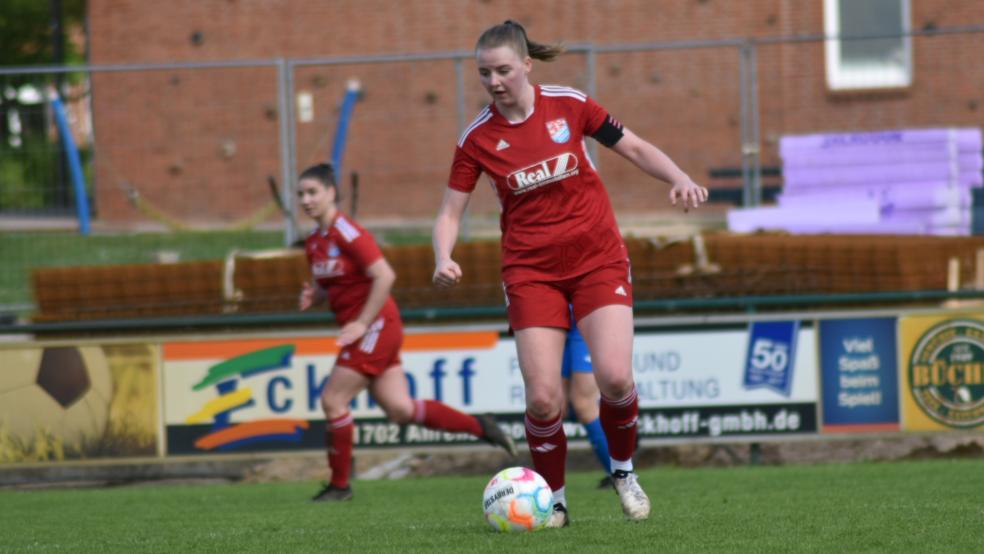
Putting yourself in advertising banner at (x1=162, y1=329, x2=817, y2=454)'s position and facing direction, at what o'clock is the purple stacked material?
The purple stacked material is roughly at 8 o'clock from the advertising banner.

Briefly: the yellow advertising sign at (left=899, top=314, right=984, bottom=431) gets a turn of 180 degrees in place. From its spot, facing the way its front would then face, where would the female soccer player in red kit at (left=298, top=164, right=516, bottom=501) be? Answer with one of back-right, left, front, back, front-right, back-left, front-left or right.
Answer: back-left

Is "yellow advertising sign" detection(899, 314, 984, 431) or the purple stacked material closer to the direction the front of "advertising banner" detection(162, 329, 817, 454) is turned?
the yellow advertising sign

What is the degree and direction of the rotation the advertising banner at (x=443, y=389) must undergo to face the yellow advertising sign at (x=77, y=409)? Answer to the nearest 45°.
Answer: approximately 90° to its right

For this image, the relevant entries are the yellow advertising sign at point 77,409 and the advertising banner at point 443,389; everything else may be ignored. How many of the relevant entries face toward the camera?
2

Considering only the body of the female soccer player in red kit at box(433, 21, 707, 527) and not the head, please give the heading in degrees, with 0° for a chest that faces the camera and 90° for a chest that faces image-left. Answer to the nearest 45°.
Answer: approximately 0°

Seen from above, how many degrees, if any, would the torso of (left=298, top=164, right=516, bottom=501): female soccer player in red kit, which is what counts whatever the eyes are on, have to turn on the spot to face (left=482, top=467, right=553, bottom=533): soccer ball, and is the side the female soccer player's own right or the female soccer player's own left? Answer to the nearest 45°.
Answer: approximately 45° to the female soccer player's own left

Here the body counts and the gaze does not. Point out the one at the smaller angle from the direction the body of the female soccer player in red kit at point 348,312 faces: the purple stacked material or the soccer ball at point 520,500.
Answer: the soccer ball

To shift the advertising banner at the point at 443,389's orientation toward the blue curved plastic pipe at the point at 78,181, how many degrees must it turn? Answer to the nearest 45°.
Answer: approximately 135° to its right

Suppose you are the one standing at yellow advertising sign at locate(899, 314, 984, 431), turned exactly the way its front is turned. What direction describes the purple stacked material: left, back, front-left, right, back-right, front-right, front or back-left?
back
